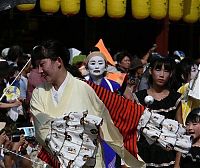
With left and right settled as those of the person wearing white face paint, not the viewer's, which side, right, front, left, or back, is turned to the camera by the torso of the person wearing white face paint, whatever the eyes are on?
front

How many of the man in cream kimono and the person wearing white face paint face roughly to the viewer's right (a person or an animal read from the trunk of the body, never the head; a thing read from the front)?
0

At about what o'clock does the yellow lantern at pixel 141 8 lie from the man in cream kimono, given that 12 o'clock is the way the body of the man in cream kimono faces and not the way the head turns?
The yellow lantern is roughly at 5 o'clock from the man in cream kimono.

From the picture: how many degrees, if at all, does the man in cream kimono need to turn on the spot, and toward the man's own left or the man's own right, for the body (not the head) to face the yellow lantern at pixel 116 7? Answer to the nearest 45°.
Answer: approximately 135° to the man's own right

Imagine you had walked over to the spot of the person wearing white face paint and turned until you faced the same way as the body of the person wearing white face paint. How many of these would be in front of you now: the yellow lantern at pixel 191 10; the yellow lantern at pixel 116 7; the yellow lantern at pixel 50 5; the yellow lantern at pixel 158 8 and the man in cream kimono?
1

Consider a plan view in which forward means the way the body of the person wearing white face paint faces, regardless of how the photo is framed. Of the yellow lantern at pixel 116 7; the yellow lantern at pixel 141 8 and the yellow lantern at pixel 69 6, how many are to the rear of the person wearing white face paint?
3

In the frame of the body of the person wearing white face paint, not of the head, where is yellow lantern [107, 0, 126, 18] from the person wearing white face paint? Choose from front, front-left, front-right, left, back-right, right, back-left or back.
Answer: back

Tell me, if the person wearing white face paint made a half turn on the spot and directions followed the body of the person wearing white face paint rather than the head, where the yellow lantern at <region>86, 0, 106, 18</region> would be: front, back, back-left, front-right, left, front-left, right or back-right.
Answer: front

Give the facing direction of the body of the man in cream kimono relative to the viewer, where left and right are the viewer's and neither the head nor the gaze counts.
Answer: facing the viewer and to the left of the viewer

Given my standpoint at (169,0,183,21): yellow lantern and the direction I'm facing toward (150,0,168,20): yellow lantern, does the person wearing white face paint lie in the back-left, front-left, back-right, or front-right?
front-left

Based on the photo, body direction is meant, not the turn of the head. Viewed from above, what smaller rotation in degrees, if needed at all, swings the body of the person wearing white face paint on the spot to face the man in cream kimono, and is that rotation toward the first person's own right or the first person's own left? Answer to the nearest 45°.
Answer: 0° — they already face them
